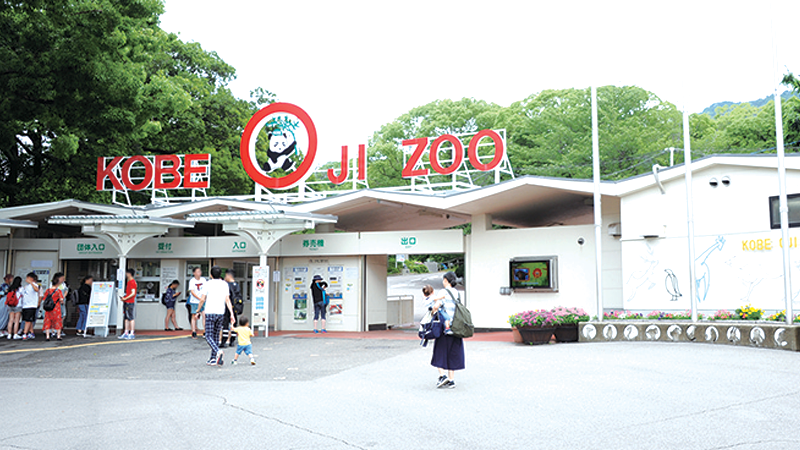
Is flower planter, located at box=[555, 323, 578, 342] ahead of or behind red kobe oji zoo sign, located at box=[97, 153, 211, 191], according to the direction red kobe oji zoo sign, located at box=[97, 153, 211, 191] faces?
ahead

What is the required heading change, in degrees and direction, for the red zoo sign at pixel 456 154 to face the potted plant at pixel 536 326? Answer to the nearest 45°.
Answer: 0° — it already faces it

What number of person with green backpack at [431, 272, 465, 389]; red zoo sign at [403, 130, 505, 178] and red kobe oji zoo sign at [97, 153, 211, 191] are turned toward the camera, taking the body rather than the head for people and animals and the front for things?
2

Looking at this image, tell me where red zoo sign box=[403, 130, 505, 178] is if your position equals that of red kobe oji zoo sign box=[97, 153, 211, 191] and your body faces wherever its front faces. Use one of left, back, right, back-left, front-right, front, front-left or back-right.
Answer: front-left

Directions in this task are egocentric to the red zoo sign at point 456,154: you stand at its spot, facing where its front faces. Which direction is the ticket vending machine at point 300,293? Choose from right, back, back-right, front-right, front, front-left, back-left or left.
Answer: right

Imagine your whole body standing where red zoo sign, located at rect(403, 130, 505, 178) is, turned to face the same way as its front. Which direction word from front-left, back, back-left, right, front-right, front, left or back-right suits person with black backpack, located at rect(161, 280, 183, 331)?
right
